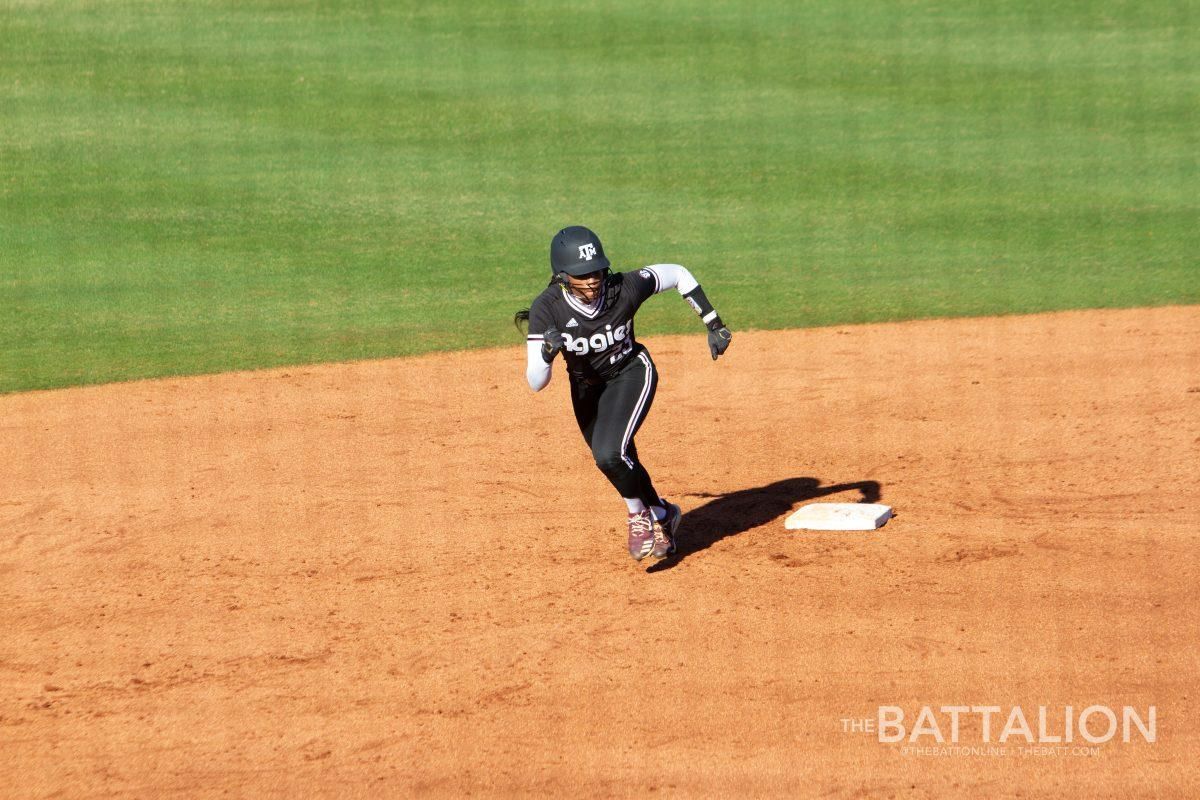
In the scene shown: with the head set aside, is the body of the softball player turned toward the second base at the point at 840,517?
no

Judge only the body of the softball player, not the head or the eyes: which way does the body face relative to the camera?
toward the camera
